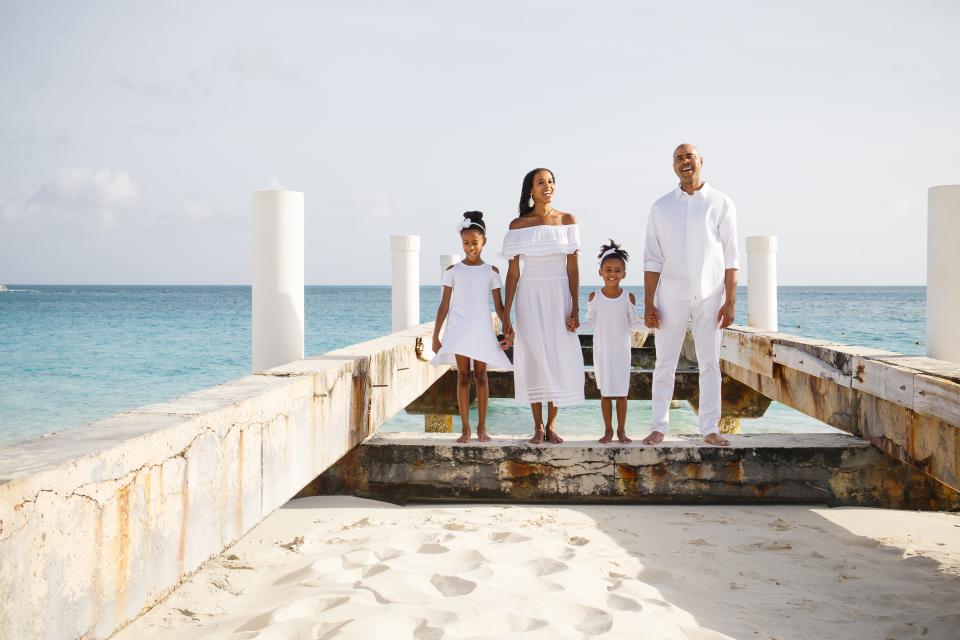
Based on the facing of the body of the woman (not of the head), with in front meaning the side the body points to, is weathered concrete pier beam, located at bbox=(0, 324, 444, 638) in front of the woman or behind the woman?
in front

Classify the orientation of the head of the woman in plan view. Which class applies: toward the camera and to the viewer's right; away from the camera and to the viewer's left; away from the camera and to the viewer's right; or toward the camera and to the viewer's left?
toward the camera and to the viewer's right

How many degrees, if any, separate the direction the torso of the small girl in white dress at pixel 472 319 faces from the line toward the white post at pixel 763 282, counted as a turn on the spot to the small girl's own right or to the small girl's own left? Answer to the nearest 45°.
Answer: approximately 135° to the small girl's own left

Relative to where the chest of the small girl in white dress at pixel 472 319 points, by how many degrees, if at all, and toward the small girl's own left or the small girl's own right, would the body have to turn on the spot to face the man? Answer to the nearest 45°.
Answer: approximately 90° to the small girl's own left

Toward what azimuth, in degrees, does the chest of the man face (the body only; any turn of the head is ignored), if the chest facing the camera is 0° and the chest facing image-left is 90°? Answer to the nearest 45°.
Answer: approximately 0°

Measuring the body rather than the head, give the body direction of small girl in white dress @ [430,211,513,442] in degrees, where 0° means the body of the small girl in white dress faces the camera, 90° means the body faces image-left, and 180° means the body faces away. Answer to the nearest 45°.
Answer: approximately 0°

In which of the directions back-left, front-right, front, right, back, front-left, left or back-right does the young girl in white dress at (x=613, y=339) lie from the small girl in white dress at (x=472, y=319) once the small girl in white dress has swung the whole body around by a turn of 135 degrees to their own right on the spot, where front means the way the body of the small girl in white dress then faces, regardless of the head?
back-right

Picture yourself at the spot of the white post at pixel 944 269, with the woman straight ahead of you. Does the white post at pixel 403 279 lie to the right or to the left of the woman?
right

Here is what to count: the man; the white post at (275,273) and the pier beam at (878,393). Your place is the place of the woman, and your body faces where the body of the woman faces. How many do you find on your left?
2

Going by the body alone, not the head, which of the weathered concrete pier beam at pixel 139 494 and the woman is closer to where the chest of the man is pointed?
the weathered concrete pier beam

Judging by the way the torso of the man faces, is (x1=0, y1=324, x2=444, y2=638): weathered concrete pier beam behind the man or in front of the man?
in front
